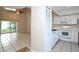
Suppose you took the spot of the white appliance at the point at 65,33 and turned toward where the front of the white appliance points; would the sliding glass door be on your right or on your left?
on your right

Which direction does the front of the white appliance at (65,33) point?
toward the camera
